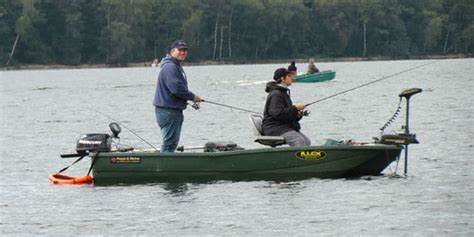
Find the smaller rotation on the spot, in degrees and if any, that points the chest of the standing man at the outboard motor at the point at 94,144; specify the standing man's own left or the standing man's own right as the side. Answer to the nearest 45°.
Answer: approximately 180°

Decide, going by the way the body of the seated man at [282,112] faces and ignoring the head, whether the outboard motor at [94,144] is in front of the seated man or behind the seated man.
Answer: behind

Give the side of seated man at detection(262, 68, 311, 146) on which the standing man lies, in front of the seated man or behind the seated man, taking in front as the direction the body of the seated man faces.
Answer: behind

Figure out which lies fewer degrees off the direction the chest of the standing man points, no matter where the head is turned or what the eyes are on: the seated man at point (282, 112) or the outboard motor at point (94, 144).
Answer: the seated man

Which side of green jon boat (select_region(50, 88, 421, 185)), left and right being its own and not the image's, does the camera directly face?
right

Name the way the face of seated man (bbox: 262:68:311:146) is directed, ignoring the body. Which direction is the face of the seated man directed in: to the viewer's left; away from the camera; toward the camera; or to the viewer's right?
to the viewer's right

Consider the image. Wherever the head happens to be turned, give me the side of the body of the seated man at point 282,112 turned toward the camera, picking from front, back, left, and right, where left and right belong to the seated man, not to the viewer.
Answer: right

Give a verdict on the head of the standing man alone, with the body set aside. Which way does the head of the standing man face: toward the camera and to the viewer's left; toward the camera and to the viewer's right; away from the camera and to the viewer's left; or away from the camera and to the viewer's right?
toward the camera and to the viewer's right

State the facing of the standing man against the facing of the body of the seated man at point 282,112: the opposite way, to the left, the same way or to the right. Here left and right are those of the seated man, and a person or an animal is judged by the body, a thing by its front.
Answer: the same way

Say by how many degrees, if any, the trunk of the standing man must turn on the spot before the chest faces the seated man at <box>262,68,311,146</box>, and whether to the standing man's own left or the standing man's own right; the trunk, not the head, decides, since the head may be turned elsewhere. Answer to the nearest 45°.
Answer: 0° — they already face them

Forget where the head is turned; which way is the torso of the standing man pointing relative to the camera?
to the viewer's right

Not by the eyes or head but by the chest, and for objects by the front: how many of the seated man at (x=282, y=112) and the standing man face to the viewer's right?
2
